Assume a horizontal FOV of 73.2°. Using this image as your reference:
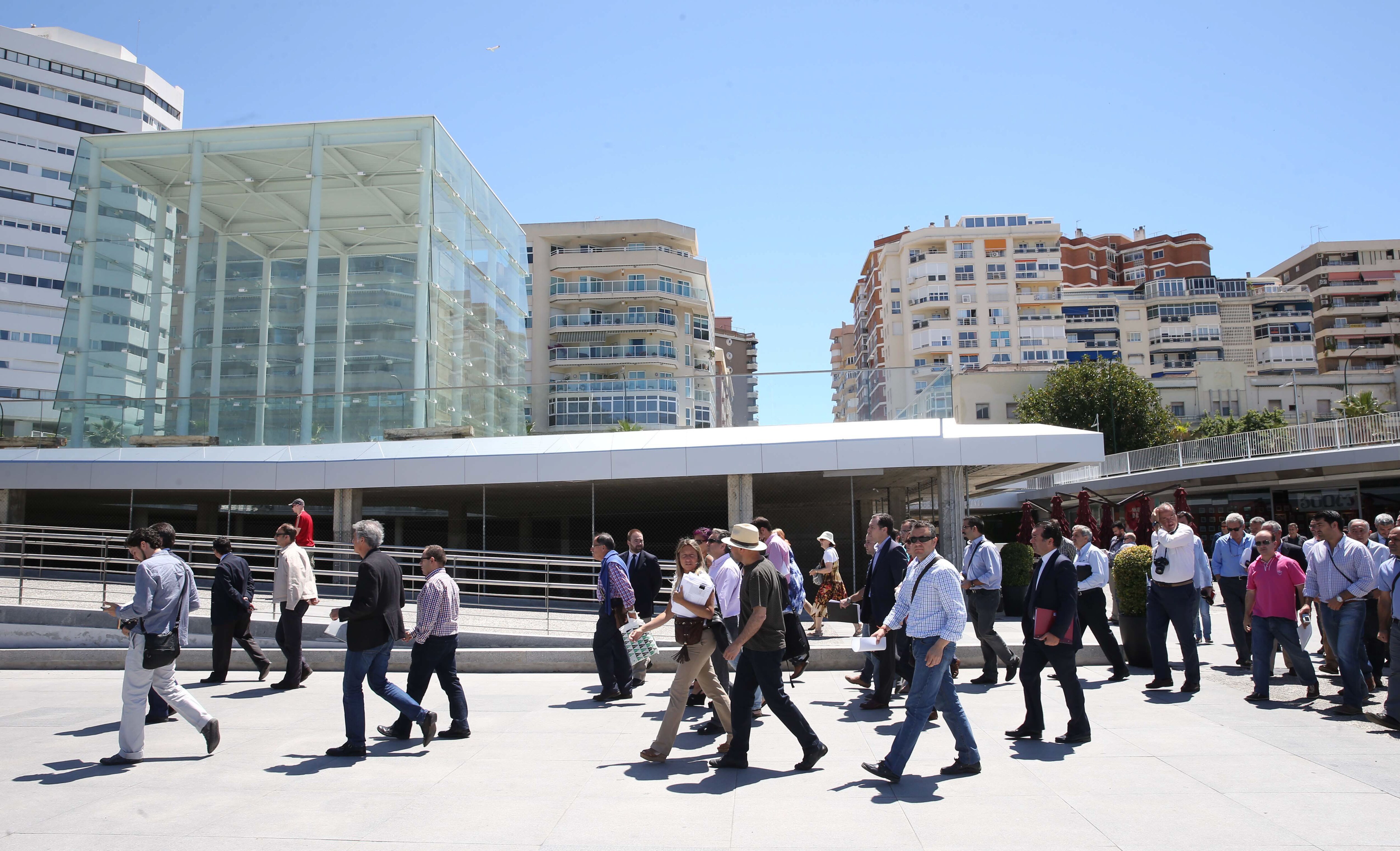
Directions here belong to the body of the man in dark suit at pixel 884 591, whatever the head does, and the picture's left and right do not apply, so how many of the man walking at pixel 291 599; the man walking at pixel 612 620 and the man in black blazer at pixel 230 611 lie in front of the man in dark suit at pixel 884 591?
3

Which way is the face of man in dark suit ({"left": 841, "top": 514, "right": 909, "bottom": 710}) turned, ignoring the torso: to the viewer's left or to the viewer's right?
to the viewer's left

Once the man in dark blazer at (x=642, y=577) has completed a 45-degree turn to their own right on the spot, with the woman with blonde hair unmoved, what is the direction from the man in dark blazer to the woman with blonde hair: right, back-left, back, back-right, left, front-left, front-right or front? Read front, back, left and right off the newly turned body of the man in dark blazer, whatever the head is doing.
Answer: left

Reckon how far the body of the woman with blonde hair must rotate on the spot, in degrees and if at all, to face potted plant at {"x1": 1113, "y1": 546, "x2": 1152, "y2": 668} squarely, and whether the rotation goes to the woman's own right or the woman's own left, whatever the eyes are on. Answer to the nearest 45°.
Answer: approximately 180°

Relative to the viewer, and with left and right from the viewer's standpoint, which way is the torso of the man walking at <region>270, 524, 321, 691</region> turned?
facing to the left of the viewer

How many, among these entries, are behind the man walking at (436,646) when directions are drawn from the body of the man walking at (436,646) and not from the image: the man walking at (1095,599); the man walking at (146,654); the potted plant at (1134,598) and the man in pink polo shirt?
3

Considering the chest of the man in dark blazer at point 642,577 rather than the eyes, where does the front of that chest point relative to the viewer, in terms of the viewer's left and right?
facing the viewer and to the left of the viewer

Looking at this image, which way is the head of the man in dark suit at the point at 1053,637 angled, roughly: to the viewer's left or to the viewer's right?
to the viewer's left

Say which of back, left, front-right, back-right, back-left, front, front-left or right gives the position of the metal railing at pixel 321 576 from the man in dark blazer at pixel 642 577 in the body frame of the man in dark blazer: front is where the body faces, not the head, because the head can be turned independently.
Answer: right

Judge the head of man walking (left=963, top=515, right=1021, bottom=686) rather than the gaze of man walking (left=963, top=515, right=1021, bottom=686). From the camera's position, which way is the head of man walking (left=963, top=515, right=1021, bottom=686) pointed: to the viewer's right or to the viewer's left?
to the viewer's left

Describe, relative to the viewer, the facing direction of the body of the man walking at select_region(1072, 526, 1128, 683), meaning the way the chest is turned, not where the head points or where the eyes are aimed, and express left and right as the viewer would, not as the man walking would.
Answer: facing to the left of the viewer

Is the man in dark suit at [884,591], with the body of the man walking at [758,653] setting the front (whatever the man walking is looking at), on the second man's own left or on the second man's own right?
on the second man's own right

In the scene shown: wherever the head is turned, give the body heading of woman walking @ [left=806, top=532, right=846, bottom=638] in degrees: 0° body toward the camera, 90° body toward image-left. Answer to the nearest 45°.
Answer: approximately 90°

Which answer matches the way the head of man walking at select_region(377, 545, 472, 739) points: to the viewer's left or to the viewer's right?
to the viewer's left

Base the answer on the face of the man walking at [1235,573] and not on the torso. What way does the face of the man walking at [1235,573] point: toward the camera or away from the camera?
toward the camera

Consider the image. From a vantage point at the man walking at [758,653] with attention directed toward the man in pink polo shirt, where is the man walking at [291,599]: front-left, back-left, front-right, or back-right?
back-left

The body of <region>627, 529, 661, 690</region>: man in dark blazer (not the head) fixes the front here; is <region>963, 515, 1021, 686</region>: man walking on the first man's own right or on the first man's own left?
on the first man's own left

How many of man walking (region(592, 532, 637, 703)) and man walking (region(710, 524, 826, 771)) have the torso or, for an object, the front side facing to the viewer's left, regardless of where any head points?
2
